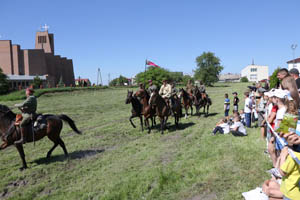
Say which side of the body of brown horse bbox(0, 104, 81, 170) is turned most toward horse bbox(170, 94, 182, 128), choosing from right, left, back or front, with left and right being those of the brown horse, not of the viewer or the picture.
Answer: back

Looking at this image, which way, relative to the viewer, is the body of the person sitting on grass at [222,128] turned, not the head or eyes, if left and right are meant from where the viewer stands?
facing to the left of the viewer

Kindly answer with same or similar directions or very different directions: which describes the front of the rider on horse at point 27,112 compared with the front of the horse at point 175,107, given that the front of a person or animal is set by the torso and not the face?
same or similar directions

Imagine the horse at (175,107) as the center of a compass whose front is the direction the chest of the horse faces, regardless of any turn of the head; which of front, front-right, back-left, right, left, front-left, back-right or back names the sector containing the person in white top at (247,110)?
left

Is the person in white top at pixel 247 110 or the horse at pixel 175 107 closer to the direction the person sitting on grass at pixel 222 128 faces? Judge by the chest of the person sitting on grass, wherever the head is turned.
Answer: the horse

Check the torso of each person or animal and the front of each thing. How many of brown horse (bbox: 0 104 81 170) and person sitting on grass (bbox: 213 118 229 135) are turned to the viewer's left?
2

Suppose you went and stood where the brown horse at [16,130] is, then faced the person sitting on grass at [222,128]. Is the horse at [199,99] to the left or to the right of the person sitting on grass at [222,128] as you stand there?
left

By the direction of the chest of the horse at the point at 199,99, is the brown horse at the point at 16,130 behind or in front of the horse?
in front

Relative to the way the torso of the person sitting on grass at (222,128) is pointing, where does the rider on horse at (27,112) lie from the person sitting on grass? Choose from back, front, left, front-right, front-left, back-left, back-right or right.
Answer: front-left

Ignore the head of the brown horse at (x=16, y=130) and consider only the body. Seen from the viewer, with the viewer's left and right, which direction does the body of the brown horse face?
facing to the left of the viewer

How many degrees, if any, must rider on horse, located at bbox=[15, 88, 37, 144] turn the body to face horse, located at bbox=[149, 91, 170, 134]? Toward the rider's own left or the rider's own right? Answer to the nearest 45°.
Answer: approximately 180°

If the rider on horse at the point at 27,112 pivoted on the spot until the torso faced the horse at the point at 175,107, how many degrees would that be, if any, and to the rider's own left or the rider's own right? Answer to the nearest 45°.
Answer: approximately 180°

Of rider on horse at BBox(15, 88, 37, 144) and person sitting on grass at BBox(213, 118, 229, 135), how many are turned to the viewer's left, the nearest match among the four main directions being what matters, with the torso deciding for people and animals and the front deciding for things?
2

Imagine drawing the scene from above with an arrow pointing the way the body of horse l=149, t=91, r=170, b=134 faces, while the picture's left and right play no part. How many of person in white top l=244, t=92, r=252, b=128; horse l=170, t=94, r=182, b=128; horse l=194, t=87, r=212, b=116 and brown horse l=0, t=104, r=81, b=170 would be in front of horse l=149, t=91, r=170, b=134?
1

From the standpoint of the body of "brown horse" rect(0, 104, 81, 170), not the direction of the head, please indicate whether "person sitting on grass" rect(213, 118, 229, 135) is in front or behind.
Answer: behind

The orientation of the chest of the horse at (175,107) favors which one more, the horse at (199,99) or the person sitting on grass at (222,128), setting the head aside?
the person sitting on grass

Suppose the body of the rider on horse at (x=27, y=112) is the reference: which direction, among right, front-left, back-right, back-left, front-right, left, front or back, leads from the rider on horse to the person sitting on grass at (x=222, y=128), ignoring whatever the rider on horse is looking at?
back

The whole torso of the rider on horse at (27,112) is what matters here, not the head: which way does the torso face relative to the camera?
to the viewer's left
